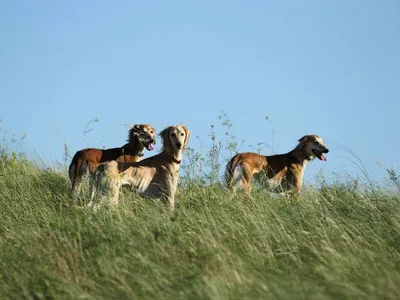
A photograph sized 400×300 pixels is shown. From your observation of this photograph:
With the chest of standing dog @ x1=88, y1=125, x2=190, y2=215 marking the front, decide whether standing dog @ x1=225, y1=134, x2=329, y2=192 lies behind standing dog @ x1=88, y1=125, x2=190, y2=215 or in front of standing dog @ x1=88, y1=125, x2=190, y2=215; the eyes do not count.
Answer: in front

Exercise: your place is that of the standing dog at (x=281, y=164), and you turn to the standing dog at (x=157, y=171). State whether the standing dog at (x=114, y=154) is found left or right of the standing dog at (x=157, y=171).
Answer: right

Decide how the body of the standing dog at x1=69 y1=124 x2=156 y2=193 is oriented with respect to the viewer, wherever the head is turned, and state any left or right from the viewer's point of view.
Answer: facing to the right of the viewer

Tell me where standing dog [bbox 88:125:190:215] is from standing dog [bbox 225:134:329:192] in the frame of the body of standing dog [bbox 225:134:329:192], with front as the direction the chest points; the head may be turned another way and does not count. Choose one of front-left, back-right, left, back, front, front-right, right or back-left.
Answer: back-right

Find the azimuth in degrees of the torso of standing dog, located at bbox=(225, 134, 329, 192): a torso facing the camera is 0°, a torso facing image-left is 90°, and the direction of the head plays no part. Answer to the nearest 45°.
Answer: approximately 270°

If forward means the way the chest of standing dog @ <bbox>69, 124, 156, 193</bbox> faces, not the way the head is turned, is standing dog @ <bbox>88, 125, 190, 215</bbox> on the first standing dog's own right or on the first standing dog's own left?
on the first standing dog's own right

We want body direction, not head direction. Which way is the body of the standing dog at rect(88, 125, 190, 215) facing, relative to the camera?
to the viewer's right

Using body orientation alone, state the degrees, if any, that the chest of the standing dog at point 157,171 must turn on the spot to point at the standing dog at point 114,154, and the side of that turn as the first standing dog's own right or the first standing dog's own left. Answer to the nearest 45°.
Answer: approximately 135° to the first standing dog's own left

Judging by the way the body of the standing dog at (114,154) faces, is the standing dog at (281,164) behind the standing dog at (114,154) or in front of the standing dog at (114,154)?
in front

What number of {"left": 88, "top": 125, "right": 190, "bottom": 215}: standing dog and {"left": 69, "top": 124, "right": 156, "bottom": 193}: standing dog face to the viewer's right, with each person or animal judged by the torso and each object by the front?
2
